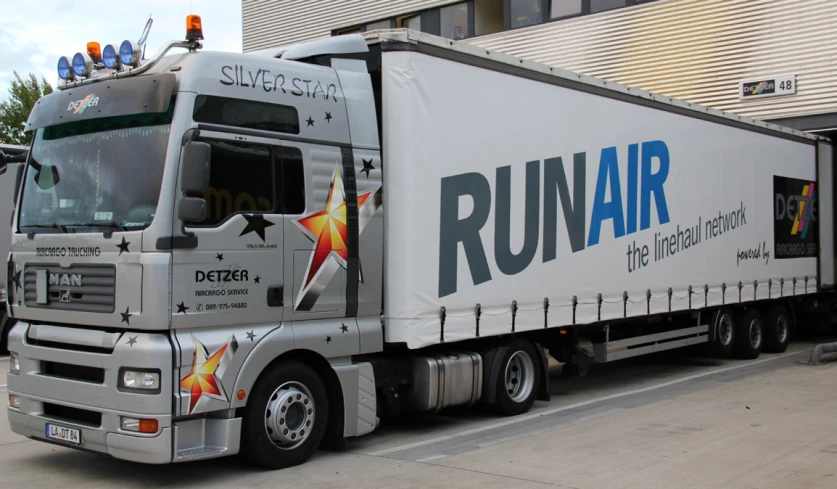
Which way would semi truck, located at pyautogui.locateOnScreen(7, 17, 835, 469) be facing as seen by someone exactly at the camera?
facing the viewer and to the left of the viewer

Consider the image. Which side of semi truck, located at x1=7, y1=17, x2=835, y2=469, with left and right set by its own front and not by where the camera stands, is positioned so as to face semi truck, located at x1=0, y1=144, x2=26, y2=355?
right

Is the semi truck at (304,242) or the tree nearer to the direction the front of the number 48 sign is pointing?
the semi truck

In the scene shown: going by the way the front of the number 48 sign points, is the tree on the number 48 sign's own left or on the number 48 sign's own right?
on the number 48 sign's own right

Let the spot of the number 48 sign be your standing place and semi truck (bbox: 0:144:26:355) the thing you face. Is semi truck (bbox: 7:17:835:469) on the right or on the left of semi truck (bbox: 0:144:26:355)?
left

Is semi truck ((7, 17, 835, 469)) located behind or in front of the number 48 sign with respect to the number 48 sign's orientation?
in front

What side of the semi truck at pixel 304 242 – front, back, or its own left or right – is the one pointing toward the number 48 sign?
back
